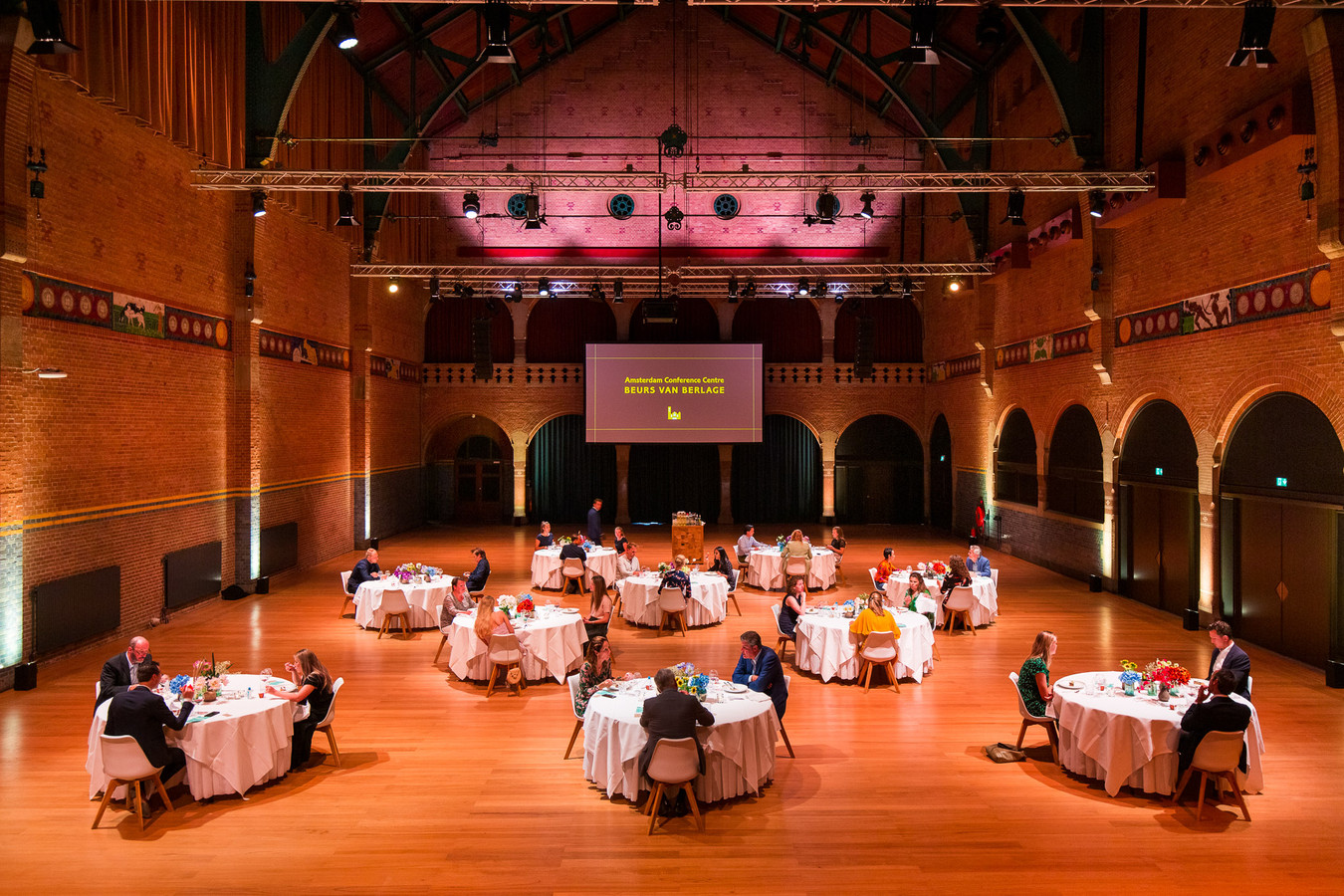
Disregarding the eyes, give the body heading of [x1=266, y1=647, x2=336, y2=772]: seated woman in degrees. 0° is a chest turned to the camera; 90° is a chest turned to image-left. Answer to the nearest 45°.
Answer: approximately 90°

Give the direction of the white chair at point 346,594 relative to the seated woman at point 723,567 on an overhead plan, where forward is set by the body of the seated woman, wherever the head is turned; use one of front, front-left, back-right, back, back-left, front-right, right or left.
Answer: front

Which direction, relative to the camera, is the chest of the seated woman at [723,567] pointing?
to the viewer's left

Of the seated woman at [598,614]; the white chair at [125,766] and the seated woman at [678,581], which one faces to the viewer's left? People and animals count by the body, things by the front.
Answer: the seated woman at [598,614]

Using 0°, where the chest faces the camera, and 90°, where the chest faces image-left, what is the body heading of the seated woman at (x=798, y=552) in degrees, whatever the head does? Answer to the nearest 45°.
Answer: approximately 180°

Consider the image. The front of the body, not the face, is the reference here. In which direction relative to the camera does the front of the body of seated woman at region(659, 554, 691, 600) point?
away from the camera

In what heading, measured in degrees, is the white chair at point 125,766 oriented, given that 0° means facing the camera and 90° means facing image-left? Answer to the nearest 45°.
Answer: approximately 225°

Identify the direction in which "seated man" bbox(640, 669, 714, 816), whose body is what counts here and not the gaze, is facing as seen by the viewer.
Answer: away from the camera

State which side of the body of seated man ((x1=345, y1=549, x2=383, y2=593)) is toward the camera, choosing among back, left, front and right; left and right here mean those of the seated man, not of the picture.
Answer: right

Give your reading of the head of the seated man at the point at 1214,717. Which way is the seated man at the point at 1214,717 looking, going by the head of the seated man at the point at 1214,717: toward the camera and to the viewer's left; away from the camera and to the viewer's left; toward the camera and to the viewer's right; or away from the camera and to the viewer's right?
away from the camera and to the viewer's left

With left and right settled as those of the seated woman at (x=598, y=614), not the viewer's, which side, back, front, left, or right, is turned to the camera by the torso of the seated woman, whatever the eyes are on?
left

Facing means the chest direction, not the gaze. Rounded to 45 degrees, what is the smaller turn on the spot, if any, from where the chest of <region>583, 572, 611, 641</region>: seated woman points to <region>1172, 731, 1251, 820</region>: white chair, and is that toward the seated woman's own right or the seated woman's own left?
approximately 135° to the seated woman's own left

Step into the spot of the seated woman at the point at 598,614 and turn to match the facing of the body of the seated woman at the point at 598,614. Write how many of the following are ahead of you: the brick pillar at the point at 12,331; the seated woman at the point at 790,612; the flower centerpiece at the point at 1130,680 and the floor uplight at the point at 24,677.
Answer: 2

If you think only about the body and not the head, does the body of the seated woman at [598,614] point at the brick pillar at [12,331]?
yes
